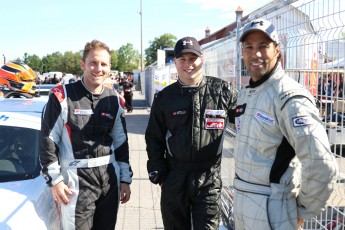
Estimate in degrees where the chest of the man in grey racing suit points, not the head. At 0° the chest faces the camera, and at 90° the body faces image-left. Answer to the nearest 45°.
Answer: approximately 45°

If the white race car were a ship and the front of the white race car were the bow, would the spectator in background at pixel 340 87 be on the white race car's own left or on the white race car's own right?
on the white race car's own left

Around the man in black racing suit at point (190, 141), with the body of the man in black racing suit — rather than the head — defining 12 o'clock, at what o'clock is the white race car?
The white race car is roughly at 3 o'clock from the man in black racing suit.

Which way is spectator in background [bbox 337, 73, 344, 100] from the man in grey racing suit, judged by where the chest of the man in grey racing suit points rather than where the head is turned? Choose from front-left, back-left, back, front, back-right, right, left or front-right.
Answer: back

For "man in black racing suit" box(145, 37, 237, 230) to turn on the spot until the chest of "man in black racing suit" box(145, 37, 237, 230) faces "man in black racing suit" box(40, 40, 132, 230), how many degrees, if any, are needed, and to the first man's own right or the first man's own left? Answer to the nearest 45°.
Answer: approximately 90° to the first man's own right

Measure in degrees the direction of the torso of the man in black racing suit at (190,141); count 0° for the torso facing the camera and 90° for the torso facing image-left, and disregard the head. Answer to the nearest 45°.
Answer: approximately 0°

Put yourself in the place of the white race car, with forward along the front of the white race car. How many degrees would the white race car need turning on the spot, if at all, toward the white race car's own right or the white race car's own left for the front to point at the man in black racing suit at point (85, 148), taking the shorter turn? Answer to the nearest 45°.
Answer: approximately 45° to the white race car's own left

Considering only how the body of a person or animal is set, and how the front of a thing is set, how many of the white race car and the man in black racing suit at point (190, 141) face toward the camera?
2

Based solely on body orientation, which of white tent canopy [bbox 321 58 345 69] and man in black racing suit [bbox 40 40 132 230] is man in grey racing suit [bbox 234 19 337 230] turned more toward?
the man in black racing suit
